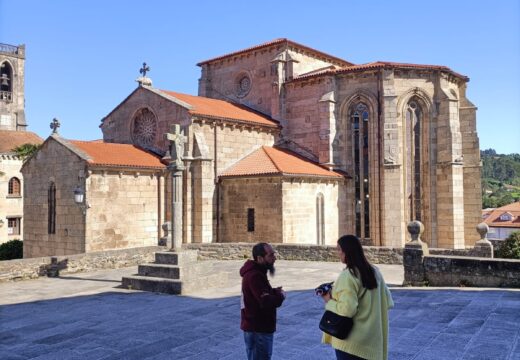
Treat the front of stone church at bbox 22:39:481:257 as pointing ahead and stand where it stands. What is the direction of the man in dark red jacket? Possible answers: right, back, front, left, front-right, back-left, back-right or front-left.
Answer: back-left

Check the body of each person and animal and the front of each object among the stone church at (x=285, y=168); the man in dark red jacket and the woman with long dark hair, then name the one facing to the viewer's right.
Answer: the man in dark red jacket

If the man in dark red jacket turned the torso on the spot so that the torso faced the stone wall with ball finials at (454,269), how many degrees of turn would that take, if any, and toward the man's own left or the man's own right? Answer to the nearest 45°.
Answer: approximately 45° to the man's own left

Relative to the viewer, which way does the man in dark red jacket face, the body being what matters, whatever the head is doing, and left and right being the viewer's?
facing to the right of the viewer

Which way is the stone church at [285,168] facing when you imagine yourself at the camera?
facing away from the viewer and to the left of the viewer

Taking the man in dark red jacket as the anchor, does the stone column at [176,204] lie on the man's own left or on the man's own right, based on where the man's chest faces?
on the man's own left

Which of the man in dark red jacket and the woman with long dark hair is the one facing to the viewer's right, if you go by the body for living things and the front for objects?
the man in dark red jacket

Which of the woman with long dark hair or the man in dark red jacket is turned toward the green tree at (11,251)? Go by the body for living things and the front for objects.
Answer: the woman with long dark hair

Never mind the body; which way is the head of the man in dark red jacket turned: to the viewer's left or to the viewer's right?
to the viewer's right
